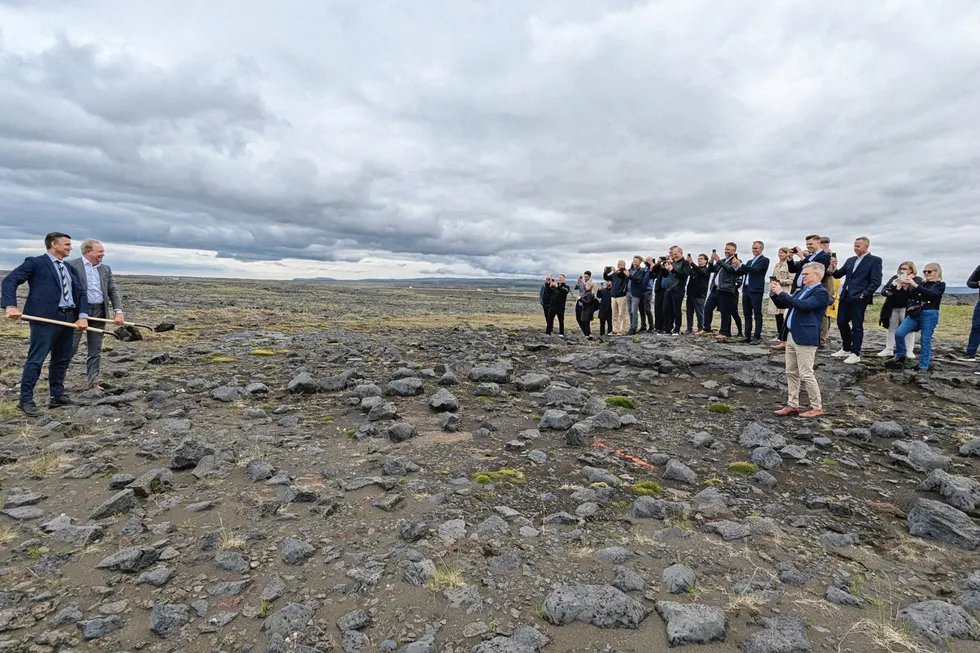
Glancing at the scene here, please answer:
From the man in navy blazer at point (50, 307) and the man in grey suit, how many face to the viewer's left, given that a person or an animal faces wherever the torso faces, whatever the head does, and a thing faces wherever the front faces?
0

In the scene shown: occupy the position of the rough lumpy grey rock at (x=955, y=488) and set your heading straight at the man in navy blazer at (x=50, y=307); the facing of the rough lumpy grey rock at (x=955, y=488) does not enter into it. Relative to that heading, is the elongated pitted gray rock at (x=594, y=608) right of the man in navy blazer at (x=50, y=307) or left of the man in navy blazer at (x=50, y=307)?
left

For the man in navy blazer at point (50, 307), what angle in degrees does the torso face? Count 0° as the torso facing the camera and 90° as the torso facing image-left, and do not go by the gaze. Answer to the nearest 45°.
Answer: approximately 315°

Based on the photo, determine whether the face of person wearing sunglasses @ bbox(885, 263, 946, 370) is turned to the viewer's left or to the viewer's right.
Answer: to the viewer's left

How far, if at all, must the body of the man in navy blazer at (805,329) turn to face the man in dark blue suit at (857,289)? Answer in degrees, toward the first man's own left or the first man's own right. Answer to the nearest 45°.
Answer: approximately 90° to the first man's own right

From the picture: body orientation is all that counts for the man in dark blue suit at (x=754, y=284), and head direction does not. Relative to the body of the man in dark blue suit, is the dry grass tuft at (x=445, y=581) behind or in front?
in front

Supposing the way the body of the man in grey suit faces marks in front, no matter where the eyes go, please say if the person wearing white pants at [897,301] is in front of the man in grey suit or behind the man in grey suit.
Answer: in front

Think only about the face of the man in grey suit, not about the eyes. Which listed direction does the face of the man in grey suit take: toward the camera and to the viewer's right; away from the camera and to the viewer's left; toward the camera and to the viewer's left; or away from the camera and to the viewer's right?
toward the camera and to the viewer's right

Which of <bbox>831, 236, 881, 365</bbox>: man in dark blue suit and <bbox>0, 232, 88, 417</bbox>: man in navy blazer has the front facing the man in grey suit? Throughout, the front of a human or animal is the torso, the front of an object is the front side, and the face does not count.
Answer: the man in dark blue suit

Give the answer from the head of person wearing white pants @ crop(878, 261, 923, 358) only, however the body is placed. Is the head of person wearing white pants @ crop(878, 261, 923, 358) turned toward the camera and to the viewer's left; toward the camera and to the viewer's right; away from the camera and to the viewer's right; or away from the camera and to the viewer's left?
toward the camera and to the viewer's left

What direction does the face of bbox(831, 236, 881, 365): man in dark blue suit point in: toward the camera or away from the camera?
toward the camera

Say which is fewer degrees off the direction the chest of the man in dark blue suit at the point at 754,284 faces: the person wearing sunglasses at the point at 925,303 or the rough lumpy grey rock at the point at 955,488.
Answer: the rough lumpy grey rock

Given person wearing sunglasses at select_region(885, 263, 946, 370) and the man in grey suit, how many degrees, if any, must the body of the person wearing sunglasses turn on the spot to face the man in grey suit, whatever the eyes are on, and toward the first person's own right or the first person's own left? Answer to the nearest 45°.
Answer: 0° — they already face them

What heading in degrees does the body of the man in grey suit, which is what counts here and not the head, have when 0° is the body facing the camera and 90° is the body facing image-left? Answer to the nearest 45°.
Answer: approximately 315°

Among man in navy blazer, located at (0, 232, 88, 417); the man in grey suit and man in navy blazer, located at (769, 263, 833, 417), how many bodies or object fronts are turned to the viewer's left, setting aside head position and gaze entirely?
1

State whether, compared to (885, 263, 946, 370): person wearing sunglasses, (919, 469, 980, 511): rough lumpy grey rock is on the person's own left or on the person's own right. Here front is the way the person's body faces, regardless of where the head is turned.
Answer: on the person's own left

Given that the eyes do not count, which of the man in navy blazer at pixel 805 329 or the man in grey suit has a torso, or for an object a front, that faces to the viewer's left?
the man in navy blazer
